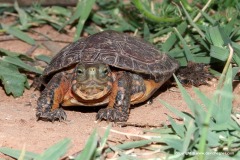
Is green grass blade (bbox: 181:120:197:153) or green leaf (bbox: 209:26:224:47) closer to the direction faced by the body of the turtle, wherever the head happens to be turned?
the green grass blade

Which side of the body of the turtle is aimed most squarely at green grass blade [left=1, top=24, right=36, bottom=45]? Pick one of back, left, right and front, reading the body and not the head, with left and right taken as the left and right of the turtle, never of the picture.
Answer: right

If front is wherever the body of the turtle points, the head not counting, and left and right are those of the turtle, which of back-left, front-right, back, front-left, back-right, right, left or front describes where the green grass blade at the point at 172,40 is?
back

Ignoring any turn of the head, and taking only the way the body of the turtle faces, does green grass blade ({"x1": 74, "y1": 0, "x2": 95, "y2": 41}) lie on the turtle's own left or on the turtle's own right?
on the turtle's own right

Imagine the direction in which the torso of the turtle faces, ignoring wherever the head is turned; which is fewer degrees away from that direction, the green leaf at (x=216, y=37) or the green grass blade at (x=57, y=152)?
the green grass blade

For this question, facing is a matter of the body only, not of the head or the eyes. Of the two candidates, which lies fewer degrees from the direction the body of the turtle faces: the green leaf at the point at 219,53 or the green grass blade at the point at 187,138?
the green grass blade

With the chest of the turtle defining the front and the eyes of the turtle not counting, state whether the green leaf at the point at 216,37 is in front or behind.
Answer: behind

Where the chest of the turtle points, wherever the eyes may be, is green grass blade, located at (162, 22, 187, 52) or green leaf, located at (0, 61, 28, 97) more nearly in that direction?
the green leaf

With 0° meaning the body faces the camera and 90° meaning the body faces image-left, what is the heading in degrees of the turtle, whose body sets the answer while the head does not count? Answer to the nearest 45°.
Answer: approximately 45°

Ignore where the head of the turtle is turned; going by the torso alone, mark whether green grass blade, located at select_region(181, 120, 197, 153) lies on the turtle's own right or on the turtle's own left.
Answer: on the turtle's own left

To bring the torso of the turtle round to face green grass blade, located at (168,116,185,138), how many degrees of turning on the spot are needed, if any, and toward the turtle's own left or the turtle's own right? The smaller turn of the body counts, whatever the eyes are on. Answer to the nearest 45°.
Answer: approximately 90° to the turtle's own left

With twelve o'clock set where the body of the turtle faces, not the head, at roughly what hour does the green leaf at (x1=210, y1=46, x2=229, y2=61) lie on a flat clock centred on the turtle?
The green leaf is roughly at 7 o'clock from the turtle.

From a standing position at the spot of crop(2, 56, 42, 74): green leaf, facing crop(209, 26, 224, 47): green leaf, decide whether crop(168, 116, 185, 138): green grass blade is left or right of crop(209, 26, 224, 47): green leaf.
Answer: right
